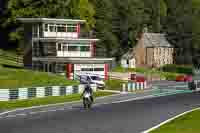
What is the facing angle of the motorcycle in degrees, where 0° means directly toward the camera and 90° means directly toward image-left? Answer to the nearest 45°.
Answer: approximately 0°
